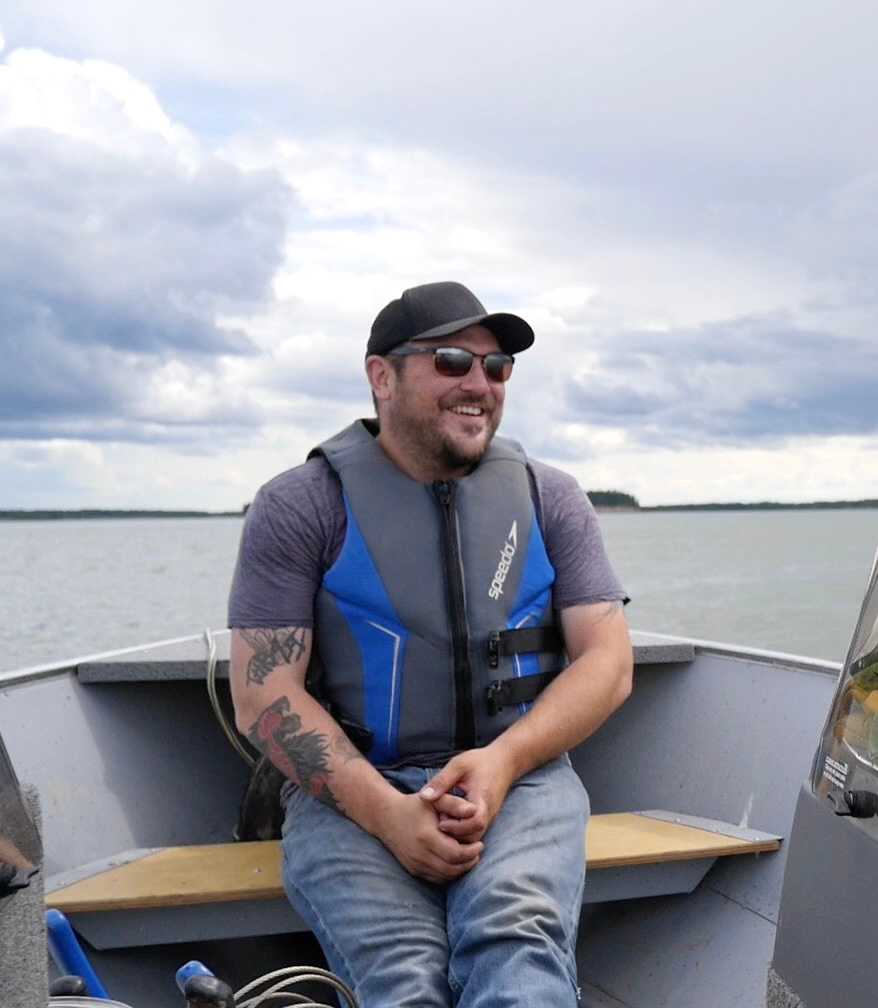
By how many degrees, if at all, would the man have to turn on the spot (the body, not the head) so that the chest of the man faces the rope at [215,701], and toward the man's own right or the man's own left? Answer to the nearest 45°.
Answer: approximately 135° to the man's own right

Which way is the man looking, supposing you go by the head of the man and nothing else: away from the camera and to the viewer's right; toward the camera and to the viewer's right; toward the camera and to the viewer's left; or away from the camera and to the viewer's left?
toward the camera and to the viewer's right

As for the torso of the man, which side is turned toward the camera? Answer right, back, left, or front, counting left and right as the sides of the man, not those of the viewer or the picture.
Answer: front
